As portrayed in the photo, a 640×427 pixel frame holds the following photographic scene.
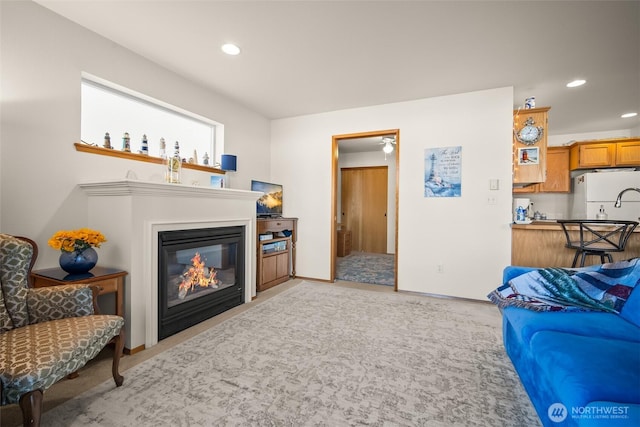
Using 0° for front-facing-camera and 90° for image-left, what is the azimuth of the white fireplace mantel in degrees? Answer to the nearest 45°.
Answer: approximately 315°

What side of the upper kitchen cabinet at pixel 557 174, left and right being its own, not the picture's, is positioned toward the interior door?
right

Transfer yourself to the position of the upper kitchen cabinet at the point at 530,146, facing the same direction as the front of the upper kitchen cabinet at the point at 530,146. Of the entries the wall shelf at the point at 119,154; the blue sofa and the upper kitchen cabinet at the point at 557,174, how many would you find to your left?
1

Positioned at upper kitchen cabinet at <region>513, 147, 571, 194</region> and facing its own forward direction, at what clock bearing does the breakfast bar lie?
The breakfast bar is roughly at 12 o'clock from the upper kitchen cabinet.
